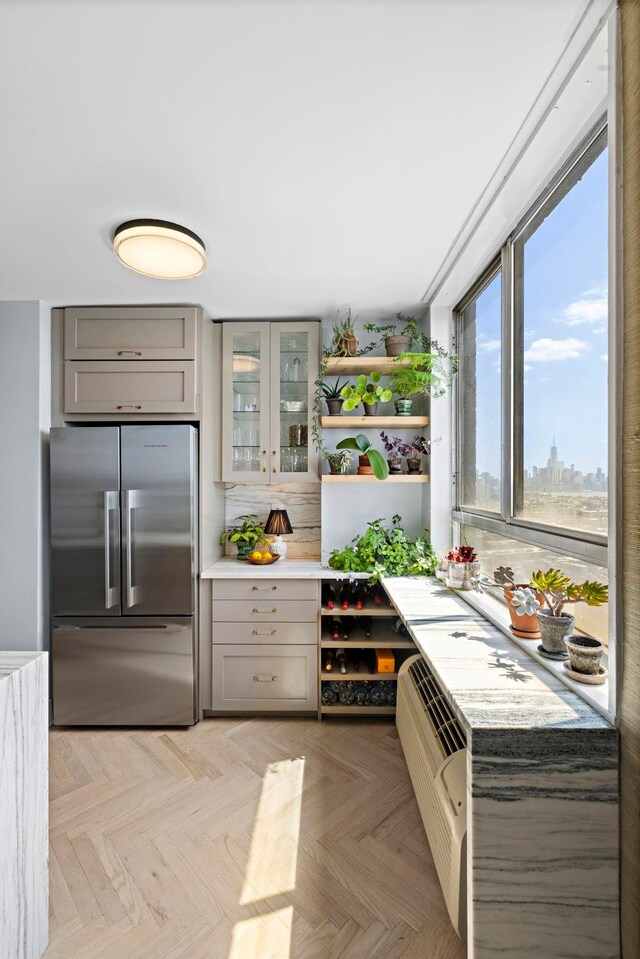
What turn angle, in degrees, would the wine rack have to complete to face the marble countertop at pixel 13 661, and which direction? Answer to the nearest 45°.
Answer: approximately 45° to its right

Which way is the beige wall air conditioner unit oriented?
to the viewer's left

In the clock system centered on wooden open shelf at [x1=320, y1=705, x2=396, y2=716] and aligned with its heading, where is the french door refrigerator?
The french door refrigerator is roughly at 3 o'clock from the wooden open shelf.

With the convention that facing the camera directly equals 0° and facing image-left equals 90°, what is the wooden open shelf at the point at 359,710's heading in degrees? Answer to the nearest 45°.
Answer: approximately 0°

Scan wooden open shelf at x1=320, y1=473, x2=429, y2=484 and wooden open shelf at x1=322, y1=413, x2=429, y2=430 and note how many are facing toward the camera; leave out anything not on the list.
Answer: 2
